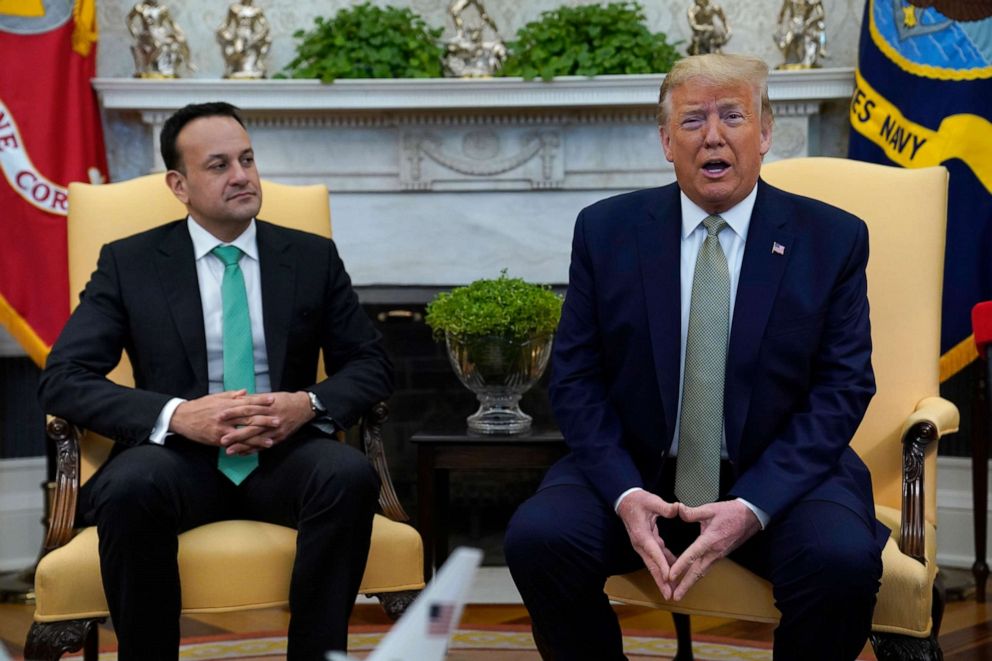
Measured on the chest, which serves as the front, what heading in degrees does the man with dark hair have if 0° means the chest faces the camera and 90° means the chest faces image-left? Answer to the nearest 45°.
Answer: approximately 0°

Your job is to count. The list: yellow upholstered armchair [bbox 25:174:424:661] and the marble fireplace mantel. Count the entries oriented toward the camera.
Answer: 2

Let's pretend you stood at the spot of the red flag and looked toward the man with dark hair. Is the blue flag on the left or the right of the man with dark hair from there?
left

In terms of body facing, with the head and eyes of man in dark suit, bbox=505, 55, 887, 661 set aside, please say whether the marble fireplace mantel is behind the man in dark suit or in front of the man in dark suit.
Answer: behind

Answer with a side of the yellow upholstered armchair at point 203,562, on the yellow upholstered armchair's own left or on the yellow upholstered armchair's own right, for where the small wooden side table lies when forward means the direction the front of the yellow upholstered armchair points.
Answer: on the yellow upholstered armchair's own left

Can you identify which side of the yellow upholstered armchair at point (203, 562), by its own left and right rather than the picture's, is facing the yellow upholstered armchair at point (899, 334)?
left

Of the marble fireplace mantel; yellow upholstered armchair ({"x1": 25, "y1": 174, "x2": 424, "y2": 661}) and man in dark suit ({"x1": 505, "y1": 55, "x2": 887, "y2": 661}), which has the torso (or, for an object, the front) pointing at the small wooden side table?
the marble fireplace mantel

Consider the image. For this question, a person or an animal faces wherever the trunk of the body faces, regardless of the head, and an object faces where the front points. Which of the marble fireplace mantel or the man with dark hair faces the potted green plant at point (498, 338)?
the marble fireplace mantel

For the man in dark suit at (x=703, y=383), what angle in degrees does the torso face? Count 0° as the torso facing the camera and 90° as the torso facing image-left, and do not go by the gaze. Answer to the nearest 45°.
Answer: approximately 0°

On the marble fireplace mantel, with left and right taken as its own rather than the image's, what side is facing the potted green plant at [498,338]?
front
